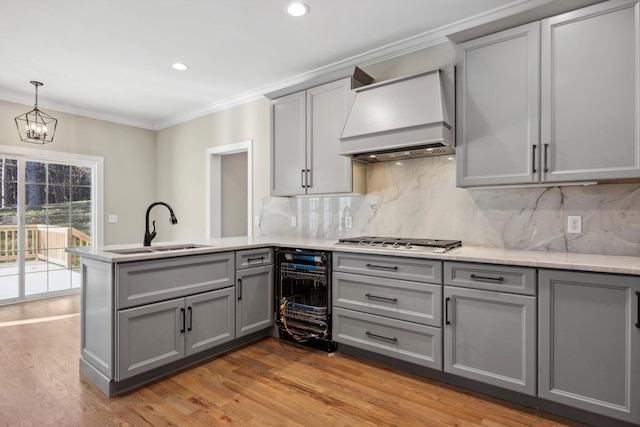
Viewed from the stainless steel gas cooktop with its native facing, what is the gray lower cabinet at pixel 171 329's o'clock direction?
The gray lower cabinet is roughly at 1 o'clock from the stainless steel gas cooktop.

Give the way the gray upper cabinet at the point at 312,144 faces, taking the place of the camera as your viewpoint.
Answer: facing the viewer and to the left of the viewer

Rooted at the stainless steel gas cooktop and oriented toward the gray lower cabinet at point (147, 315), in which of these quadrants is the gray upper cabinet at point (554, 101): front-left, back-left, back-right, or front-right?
back-left

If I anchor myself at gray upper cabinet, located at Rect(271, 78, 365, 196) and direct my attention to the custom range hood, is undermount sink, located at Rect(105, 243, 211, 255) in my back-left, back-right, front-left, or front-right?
back-right

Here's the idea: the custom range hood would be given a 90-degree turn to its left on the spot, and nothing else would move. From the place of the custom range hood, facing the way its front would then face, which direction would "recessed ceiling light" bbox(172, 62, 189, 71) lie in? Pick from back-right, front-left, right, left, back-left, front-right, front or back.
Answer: back-right

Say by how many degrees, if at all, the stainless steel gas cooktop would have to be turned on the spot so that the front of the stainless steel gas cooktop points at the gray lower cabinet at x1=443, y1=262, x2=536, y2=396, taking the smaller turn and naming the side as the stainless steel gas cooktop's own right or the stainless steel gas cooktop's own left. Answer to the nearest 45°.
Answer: approximately 90° to the stainless steel gas cooktop's own left

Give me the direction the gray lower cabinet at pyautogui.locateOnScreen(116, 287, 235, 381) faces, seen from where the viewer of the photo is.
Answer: facing the viewer and to the right of the viewer

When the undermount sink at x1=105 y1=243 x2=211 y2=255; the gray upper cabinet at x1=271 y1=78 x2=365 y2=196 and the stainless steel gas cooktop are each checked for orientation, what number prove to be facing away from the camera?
0
